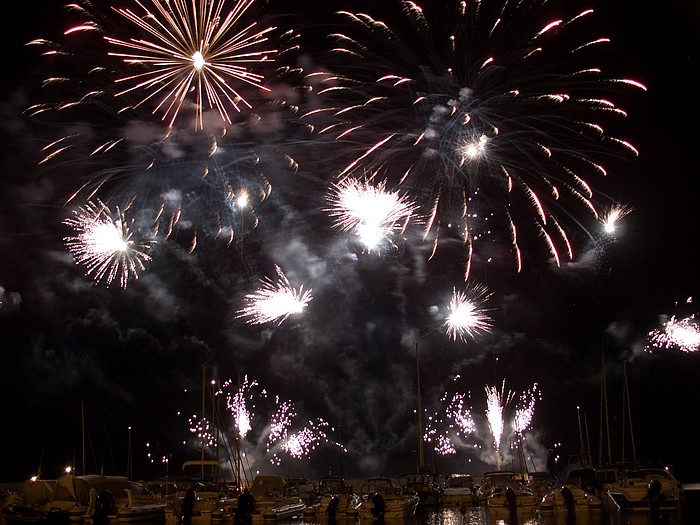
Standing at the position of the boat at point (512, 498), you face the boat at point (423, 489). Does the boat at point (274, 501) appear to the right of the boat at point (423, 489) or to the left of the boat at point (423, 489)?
left

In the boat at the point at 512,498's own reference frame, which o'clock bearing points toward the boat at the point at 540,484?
the boat at the point at 540,484 is roughly at 2 o'clock from the boat at the point at 512,498.

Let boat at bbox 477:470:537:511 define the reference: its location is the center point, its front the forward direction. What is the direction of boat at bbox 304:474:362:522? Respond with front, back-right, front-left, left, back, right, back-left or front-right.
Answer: front-left

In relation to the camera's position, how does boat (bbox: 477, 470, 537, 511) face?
facing away from the viewer and to the left of the viewer
